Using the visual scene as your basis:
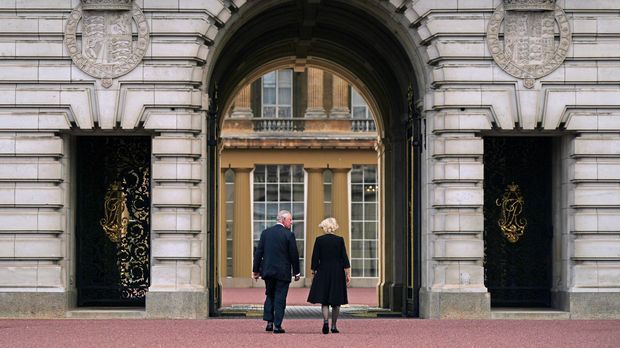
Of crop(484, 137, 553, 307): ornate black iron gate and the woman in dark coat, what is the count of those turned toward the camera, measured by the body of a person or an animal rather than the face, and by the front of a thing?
1

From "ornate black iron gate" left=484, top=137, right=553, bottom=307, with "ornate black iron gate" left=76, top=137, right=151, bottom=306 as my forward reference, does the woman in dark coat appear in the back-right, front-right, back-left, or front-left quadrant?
front-left

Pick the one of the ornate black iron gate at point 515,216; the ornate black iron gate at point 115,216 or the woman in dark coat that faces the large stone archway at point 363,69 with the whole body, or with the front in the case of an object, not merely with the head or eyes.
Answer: the woman in dark coat

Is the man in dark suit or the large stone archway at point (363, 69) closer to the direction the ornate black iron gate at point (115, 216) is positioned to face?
the man in dark suit

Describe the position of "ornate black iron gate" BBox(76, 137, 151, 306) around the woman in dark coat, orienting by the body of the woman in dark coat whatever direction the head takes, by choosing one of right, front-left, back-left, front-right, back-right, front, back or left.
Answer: front-left

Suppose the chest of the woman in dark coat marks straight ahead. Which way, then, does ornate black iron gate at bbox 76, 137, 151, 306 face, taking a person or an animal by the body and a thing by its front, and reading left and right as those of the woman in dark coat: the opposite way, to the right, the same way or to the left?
the opposite way

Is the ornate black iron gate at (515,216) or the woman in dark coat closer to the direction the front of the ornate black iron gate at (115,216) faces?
the woman in dark coat

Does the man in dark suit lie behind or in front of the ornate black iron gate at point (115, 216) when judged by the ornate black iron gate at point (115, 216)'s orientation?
in front

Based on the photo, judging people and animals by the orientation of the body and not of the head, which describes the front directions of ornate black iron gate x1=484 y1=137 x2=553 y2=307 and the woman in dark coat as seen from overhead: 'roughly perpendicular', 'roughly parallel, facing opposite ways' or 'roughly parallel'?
roughly parallel, facing opposite ways

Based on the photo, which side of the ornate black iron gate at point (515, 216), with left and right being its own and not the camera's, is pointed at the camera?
front

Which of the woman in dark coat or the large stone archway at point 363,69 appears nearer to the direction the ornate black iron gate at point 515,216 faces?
the woman in dark coat

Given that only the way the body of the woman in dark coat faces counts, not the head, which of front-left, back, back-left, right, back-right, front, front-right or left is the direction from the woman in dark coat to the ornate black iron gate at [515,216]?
front-right

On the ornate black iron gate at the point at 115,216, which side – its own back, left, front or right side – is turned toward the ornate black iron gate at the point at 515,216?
left

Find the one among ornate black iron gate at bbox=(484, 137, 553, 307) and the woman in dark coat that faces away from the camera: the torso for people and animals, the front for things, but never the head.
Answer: the woman in dark coat

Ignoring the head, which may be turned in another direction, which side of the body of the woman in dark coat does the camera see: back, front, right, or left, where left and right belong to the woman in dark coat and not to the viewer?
back

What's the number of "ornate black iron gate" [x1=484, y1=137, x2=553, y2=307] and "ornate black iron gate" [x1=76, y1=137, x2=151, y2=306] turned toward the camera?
2
